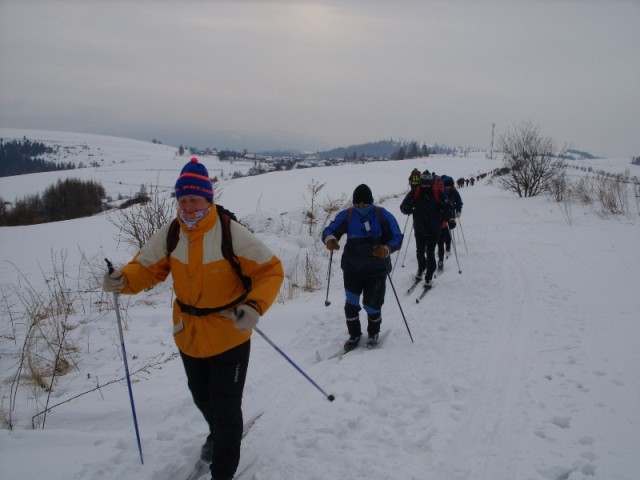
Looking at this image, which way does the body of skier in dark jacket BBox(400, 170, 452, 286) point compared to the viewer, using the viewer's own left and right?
facing the viewer

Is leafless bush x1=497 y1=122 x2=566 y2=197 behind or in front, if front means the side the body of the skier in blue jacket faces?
behind

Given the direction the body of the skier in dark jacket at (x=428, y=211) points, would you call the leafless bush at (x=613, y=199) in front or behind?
behind

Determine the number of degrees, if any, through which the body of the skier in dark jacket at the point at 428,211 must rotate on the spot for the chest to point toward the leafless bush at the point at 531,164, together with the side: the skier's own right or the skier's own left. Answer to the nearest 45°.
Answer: approximately 180°

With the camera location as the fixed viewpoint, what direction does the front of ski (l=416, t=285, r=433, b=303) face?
facing the viewer and to the left of the viewer

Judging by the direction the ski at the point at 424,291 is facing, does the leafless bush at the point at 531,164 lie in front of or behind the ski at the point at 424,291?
behind

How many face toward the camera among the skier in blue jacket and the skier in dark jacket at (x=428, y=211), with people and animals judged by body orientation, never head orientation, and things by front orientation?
2

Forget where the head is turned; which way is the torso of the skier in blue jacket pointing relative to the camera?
toward the camera

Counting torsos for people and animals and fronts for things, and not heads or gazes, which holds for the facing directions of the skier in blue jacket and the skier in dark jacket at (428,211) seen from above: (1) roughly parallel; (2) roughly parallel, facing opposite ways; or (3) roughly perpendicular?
roughly parallel

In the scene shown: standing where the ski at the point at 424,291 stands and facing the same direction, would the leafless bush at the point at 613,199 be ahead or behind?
behind

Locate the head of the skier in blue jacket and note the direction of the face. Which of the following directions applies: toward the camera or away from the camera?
toward the camera
